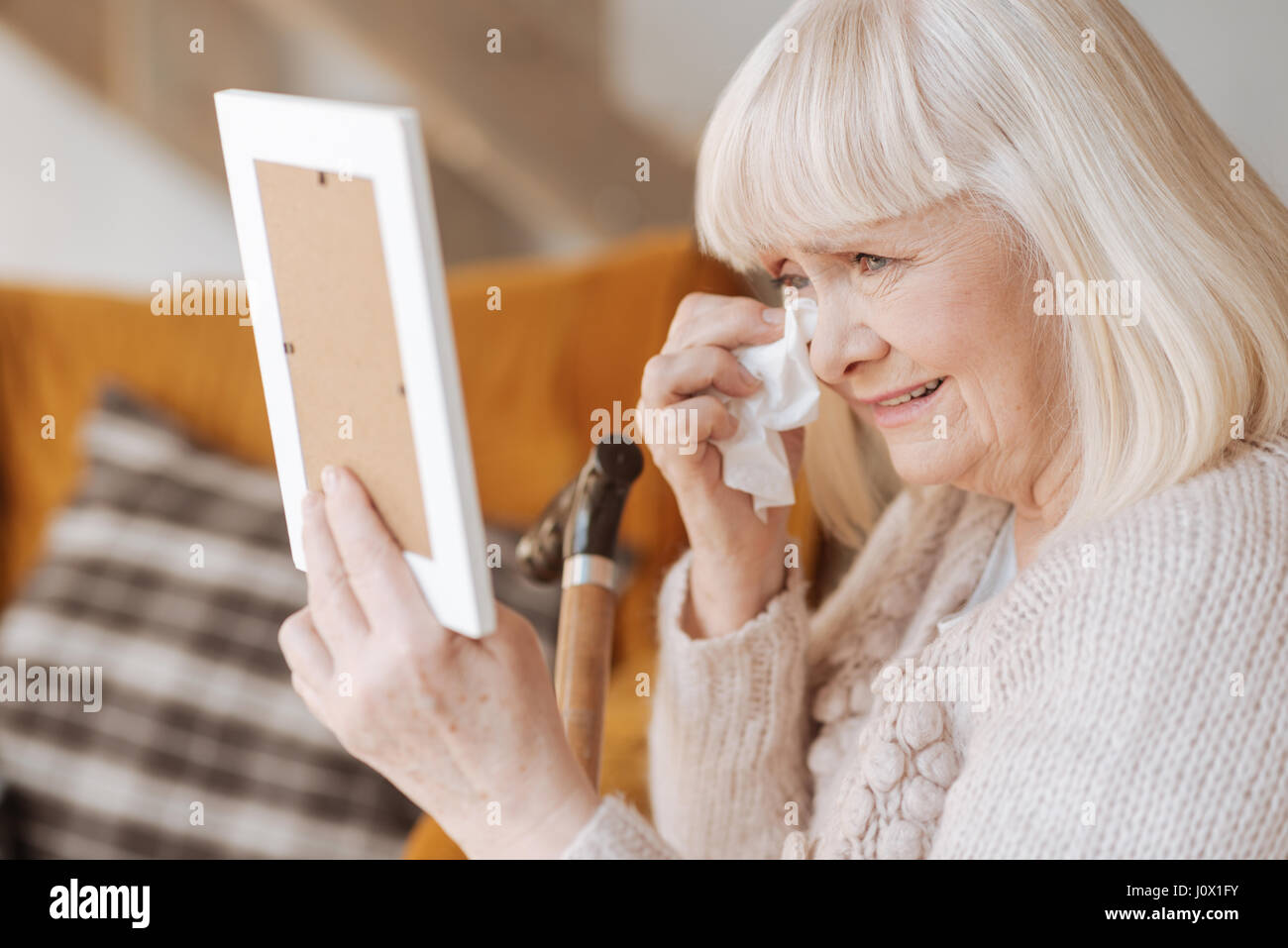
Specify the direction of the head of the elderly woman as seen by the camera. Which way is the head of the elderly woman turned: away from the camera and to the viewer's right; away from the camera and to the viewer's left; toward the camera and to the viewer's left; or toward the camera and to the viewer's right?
toward the camera and to the viewer's left

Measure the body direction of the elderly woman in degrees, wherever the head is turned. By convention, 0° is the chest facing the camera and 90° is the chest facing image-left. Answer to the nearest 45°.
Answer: approximately 45°

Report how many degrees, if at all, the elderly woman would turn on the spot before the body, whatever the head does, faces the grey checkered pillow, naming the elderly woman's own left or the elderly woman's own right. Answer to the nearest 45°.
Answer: approximately 90° to the elderly woman's own right
